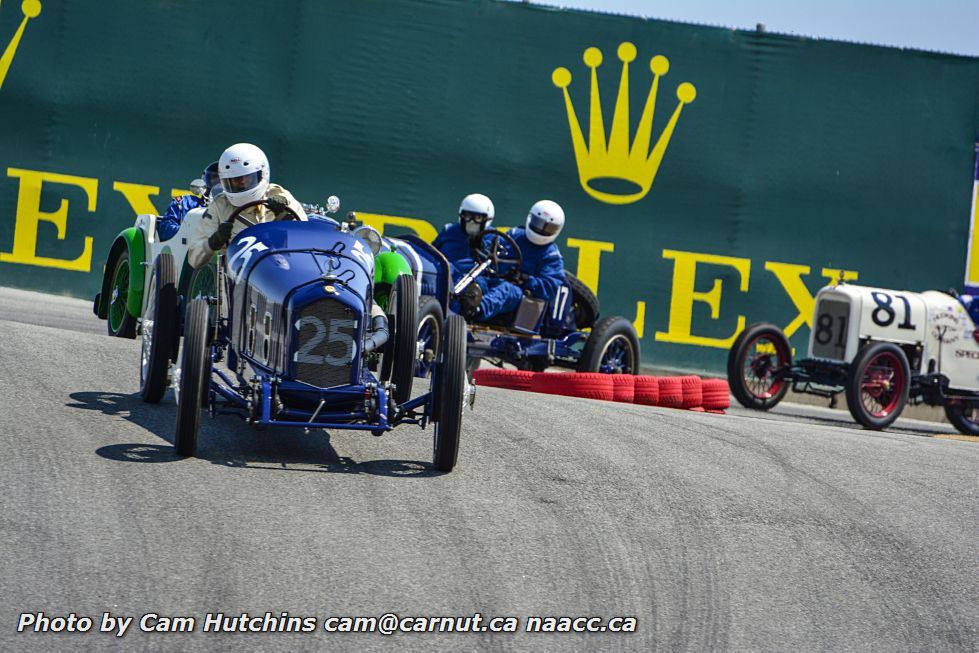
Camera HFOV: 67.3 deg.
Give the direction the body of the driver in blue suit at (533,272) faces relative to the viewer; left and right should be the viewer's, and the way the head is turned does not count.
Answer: facing the viewer and to the left of the viewer

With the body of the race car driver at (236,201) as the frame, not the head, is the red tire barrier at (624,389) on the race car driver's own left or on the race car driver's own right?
on the race car driver's own left

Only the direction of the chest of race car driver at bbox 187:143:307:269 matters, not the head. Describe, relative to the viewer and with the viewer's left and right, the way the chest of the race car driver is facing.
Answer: facing the viewer

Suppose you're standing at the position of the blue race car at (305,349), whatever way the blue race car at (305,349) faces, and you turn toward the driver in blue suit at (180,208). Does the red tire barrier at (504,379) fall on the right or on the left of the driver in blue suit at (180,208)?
right

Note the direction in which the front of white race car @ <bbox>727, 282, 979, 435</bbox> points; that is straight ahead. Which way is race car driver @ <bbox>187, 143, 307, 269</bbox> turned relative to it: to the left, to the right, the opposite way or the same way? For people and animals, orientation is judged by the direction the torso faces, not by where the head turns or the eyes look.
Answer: to the left

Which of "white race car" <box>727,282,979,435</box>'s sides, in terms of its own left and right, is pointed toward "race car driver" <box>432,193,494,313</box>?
front

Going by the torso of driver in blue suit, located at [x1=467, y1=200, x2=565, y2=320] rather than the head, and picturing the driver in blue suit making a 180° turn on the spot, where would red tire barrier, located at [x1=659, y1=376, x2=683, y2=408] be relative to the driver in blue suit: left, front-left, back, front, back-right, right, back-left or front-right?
right

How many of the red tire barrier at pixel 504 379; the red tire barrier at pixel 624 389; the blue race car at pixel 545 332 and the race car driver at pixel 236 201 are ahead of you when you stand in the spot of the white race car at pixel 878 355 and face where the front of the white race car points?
4

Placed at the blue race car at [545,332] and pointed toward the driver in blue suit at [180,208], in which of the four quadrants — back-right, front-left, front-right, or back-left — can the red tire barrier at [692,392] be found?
back-left

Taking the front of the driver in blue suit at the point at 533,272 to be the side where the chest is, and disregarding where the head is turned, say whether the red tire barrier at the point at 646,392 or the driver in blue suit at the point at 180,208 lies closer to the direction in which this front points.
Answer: the driver in blue suit

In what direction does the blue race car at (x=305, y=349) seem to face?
toward the camera

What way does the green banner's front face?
toward the camera

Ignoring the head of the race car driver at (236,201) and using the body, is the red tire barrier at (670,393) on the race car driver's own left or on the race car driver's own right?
on the race car driver's own left
